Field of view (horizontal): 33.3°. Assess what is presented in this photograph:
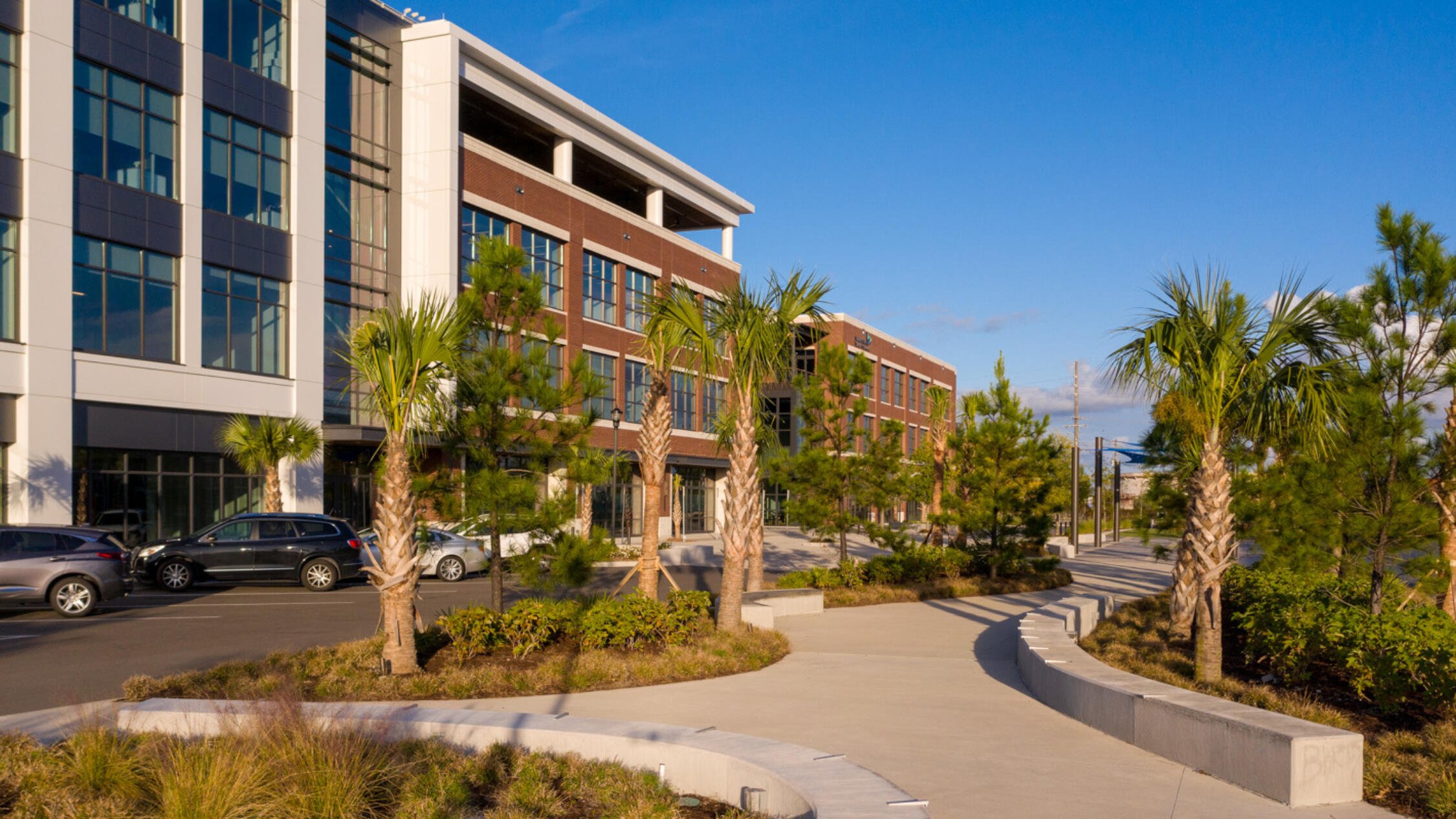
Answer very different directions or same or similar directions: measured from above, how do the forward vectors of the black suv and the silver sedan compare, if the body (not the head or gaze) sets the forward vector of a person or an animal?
same or similar directions

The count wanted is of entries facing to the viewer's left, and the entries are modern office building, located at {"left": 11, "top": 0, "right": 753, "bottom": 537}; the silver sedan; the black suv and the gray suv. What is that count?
3

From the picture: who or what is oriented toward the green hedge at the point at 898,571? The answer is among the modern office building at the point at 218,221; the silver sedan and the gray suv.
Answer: the modern office building

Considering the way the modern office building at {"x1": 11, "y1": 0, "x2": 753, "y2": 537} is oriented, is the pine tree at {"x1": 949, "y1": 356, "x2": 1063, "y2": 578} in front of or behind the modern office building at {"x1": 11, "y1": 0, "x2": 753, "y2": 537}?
in front

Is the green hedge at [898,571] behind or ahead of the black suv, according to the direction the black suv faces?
behind

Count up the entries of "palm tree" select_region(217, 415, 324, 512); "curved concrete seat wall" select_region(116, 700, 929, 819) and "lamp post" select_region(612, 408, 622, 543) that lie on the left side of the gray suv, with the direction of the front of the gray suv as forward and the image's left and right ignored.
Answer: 1

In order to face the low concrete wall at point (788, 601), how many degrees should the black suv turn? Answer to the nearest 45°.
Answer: approximately 135° to its left

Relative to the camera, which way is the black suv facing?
to the viewer's left

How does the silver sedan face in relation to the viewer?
to the viewer's left

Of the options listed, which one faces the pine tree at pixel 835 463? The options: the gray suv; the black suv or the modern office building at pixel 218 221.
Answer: the modern office building

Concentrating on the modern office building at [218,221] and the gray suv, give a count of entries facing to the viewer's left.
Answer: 1

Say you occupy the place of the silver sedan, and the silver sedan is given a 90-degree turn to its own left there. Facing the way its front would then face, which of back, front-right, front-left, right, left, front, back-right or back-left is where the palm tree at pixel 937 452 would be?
left

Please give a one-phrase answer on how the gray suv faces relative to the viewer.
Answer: facing to the left of the viewer

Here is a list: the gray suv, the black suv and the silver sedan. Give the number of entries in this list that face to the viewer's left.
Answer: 3

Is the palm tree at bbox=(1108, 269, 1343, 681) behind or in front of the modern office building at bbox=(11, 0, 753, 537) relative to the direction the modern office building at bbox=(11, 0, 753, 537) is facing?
in front

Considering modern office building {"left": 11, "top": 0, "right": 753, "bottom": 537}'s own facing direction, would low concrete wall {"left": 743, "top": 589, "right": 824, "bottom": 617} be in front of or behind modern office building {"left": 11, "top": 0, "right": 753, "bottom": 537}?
in front

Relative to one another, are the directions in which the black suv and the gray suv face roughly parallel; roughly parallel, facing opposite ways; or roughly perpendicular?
roughly parallel
